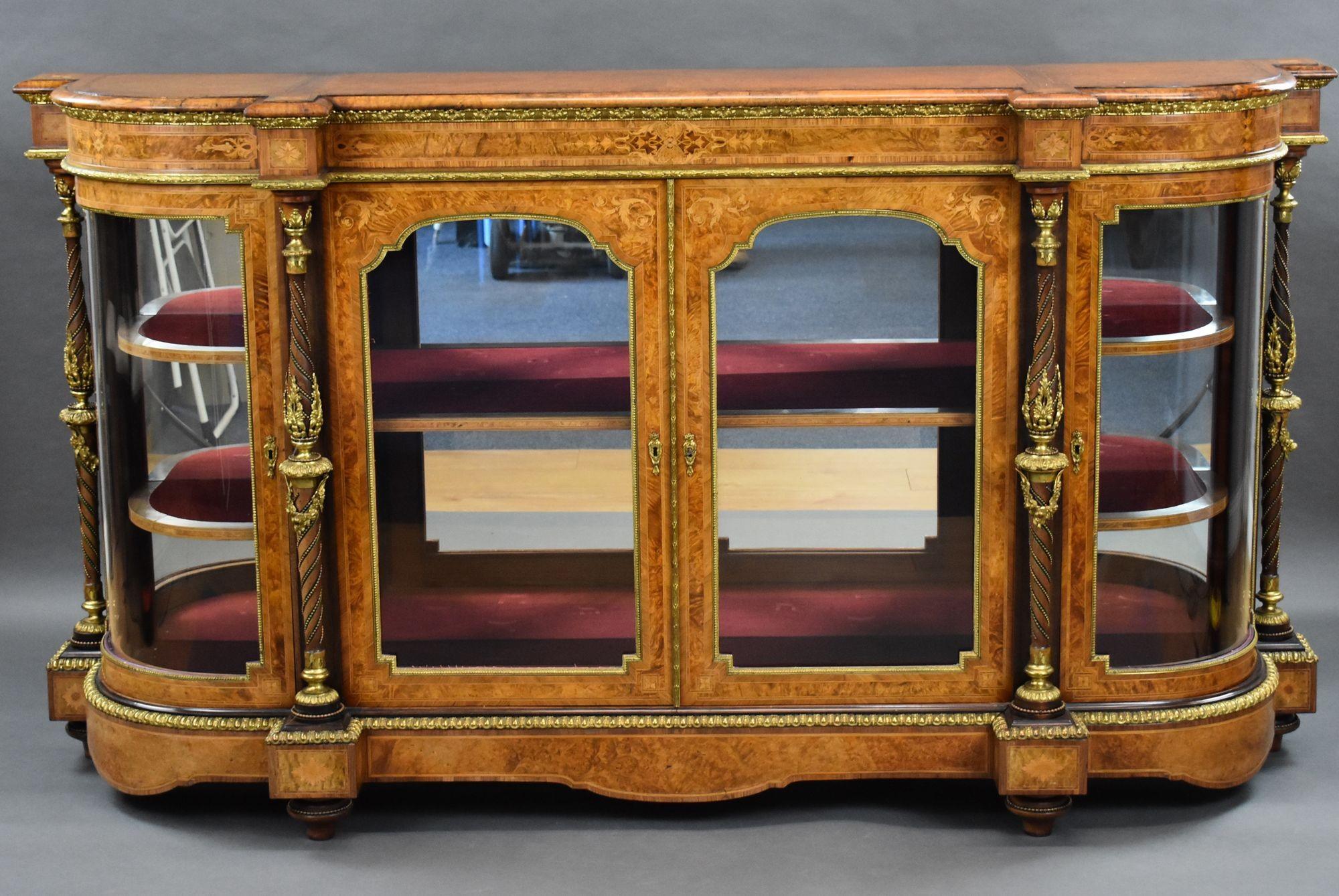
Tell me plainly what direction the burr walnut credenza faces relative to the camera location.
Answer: facing the viewer
